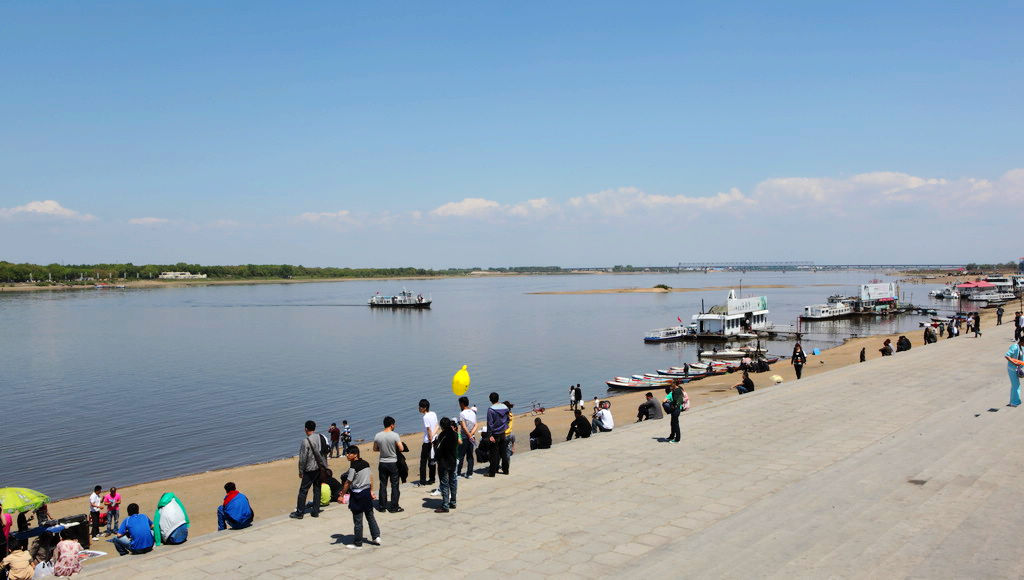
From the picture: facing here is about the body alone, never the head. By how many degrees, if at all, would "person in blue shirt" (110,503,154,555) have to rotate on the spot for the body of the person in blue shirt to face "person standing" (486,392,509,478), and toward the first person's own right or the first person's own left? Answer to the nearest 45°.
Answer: approximately 135° to the first person's own right

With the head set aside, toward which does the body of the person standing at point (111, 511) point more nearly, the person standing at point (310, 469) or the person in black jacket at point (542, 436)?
the person standing

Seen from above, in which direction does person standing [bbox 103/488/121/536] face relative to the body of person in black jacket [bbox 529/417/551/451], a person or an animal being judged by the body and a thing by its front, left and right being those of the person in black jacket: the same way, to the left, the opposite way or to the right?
the opposite way

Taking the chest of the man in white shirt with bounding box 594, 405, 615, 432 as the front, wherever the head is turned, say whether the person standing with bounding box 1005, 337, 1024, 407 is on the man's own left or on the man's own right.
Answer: on the man's own right

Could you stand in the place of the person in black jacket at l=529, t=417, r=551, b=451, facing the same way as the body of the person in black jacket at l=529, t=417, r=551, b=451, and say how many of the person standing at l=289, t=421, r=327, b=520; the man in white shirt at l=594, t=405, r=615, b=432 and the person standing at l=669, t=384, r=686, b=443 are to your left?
1
